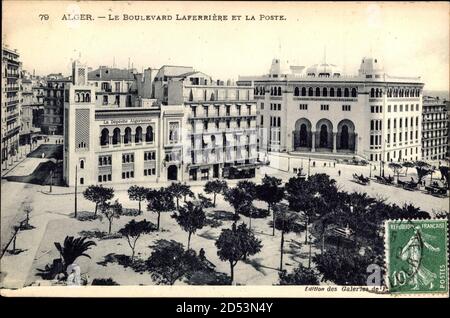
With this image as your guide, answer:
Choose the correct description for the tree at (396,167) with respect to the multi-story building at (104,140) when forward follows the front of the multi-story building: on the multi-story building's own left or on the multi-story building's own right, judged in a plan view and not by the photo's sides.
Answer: on the multi-story building's own left

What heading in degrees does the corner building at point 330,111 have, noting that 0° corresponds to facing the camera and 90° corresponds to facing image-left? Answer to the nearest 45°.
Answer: approximately 0°

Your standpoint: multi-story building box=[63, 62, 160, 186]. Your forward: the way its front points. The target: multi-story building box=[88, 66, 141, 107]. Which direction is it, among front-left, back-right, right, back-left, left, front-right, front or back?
back
